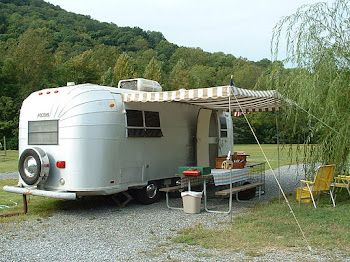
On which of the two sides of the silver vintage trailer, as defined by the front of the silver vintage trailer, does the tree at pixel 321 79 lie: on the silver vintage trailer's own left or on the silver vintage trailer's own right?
on the silver vintage trailer's own right

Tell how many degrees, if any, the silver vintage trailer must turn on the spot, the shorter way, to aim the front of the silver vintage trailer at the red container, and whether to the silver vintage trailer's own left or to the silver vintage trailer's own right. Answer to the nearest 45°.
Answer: approximately 45° to the silver vintage trailer's own right

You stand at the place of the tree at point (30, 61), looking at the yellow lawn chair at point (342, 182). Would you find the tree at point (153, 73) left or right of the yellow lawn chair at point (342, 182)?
left

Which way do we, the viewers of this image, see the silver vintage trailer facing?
facing away from the viewer and to the right of the viewer

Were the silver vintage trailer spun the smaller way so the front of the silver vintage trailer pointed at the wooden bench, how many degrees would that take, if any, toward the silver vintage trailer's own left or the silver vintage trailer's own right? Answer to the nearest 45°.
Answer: approximately 45° to the silver vintage trailer's own right

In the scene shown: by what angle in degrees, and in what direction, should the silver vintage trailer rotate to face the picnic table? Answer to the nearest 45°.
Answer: approximately 45° to its right

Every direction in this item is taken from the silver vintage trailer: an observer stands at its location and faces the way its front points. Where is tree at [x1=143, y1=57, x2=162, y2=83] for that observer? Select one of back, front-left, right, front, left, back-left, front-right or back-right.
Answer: front-left

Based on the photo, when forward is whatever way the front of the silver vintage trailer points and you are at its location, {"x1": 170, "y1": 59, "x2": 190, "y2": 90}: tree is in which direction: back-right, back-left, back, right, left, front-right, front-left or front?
front-left
